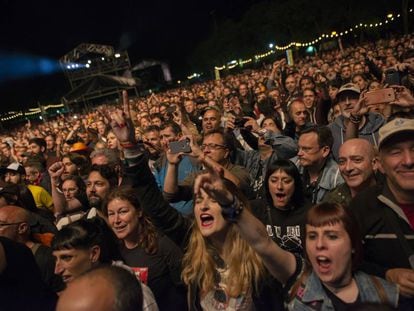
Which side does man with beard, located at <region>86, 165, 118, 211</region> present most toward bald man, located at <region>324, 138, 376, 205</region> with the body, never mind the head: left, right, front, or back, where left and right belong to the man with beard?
left

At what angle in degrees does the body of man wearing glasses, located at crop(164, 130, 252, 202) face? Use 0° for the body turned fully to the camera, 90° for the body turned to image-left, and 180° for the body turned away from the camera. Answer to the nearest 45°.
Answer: approximately 45°

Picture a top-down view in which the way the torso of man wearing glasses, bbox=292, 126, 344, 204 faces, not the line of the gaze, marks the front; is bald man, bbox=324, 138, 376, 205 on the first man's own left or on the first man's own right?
on the first man's own left

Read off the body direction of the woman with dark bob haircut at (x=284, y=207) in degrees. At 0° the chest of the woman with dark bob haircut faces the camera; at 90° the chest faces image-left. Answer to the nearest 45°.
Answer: approximately 0°

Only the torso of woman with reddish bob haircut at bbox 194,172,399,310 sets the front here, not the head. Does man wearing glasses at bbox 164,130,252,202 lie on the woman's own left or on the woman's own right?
on the woman's own right
